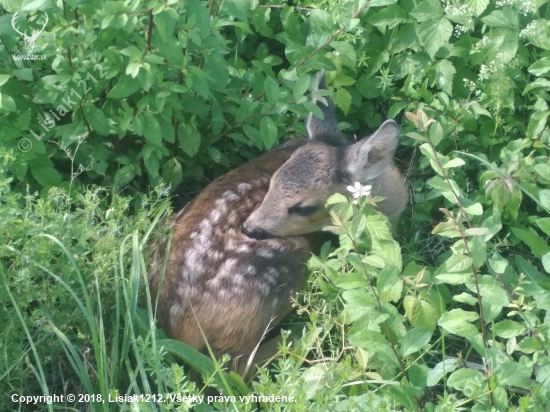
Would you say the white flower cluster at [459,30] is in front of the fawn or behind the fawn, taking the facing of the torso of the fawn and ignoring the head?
in front

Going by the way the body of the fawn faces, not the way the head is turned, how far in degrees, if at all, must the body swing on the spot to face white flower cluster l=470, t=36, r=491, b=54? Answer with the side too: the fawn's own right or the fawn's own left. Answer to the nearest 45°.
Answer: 0° — it already faces it

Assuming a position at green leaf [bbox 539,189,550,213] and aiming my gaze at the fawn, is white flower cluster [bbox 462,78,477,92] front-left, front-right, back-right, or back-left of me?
front-right

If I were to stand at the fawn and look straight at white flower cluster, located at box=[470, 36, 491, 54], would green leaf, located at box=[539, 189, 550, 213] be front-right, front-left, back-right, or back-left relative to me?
front-right

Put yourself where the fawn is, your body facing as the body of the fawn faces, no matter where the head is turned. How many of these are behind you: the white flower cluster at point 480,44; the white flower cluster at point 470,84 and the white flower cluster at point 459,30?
0

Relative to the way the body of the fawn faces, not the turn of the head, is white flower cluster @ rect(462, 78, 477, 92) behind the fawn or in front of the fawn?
in front

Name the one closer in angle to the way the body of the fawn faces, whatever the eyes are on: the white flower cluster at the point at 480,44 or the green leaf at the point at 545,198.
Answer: the white flower cluster

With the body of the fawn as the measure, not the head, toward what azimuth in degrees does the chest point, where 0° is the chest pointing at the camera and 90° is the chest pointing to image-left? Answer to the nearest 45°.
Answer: approximately 225°

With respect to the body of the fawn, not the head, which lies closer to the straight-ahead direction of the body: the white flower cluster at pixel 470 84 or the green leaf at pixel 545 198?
the white flower cluster
